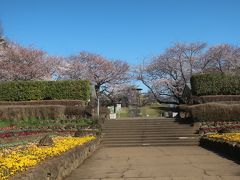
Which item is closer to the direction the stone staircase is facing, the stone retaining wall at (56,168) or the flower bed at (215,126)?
the stone retaining wall

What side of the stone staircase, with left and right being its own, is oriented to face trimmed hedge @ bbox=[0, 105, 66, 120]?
right

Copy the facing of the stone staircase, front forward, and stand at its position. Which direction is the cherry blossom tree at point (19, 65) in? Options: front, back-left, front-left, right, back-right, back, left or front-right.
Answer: back-right

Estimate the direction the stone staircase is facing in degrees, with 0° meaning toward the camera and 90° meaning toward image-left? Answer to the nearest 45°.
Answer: approximately 0°

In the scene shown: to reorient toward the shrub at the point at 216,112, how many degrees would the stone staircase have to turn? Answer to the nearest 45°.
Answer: approximately 135° to its left

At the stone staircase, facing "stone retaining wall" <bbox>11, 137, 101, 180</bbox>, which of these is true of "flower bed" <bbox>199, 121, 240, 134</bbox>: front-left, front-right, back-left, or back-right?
back-left

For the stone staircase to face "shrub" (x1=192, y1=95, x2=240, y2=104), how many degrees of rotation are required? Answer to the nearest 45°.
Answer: approximately 135° to its left

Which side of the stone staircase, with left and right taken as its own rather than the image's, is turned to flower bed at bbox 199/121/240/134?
left

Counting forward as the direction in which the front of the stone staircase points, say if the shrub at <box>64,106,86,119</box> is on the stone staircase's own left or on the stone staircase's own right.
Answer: on the stone staircase's own right

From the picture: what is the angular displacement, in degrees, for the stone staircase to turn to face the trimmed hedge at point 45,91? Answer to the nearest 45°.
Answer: approximately 135° to its right
